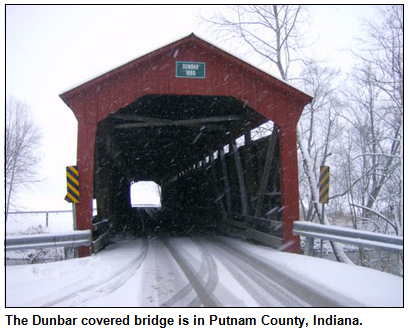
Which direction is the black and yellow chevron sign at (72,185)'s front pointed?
toward the camera

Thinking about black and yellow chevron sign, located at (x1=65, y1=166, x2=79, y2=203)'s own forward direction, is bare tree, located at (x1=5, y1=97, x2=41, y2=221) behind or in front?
behind

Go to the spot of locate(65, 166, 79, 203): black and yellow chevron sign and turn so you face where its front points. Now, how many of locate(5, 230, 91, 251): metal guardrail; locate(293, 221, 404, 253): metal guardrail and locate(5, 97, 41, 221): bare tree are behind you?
1

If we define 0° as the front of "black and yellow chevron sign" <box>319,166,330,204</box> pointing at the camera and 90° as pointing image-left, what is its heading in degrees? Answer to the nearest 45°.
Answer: approximately 0°

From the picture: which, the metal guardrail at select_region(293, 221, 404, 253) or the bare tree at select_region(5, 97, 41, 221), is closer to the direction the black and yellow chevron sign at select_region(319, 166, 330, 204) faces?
the metal guardrail

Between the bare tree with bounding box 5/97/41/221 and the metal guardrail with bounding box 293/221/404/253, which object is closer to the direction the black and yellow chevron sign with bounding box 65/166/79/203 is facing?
the metal guardrail

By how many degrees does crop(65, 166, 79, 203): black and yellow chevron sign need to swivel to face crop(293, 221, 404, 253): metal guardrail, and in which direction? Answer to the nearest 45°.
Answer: approximately 45° to its left

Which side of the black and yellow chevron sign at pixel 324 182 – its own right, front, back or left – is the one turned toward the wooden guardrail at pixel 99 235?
right

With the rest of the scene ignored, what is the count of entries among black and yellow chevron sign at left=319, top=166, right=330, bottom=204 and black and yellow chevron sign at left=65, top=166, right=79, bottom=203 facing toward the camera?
2
